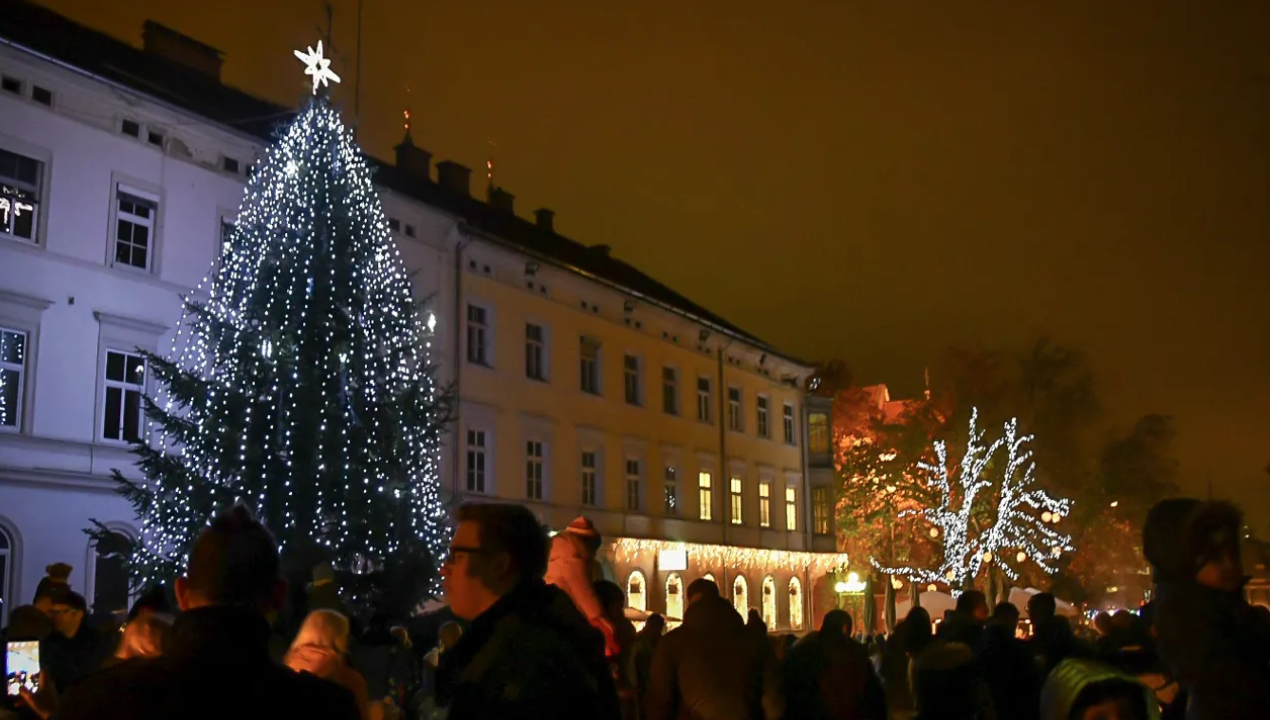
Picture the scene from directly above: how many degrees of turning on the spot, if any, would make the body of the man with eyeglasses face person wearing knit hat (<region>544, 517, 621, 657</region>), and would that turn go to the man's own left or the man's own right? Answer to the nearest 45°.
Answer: approximately 90° to the man's own right

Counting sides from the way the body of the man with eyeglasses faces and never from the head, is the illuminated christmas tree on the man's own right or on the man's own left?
on the man's own right

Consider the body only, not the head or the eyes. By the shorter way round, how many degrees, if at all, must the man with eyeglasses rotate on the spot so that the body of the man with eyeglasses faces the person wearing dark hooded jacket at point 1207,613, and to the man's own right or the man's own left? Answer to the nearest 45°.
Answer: approximately 180°

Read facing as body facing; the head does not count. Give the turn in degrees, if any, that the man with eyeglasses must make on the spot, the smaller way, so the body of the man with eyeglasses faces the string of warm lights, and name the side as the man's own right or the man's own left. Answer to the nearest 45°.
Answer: approximately 90° to the man's own right

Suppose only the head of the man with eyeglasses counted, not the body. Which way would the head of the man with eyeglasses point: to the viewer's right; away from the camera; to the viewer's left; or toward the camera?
to the viewer's left

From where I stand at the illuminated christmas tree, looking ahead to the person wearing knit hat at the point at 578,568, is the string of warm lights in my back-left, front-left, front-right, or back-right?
back-left

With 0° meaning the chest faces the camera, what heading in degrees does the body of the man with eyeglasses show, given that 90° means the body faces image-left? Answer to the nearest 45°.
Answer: approximately 90°
